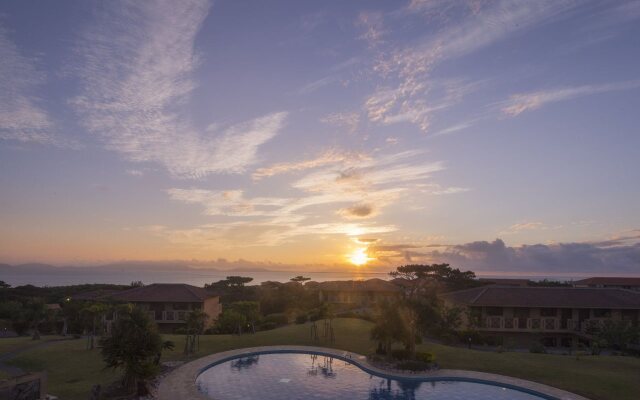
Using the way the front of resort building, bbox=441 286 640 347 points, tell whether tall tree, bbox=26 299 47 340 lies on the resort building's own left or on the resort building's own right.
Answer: on the resort building's own right

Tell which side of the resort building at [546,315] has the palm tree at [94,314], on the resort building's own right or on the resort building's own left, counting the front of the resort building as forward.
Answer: on the resort building's own right

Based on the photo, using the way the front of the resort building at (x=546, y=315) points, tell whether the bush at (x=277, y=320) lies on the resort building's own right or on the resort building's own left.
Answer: on the resort building's own right

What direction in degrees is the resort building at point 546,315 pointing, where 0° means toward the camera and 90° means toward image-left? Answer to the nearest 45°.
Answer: approximately 0°

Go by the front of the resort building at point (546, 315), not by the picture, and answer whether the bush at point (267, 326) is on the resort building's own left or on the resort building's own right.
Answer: on the resort building's own right

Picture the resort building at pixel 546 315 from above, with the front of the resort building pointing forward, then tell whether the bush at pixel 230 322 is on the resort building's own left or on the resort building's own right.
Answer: on the resort building's own right
